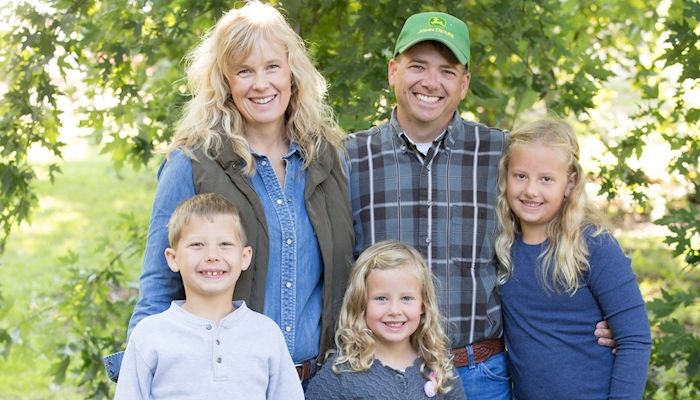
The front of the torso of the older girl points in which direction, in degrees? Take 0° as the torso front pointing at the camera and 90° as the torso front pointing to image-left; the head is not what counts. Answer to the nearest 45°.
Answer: approximately 45°

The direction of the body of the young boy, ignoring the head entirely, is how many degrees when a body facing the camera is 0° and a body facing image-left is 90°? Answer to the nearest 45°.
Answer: approximately 0°

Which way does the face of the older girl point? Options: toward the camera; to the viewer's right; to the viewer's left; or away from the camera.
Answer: toward the camera

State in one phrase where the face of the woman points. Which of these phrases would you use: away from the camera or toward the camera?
toward the camera

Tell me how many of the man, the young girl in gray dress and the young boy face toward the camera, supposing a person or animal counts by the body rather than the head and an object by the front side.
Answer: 3

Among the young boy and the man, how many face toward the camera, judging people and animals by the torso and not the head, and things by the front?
2

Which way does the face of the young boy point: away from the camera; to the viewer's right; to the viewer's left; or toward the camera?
toward the camera

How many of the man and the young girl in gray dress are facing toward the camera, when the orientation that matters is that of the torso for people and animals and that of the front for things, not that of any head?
2

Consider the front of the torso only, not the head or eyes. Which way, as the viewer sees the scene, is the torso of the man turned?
toward the camera

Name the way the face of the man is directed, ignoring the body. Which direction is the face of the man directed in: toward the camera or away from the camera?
toward the camera

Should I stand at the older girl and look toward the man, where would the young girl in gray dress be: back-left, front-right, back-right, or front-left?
front-left

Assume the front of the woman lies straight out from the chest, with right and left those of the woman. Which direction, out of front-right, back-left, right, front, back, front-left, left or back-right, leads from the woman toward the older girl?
front-left

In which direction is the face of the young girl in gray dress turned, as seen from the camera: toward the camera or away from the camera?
toward the camera
